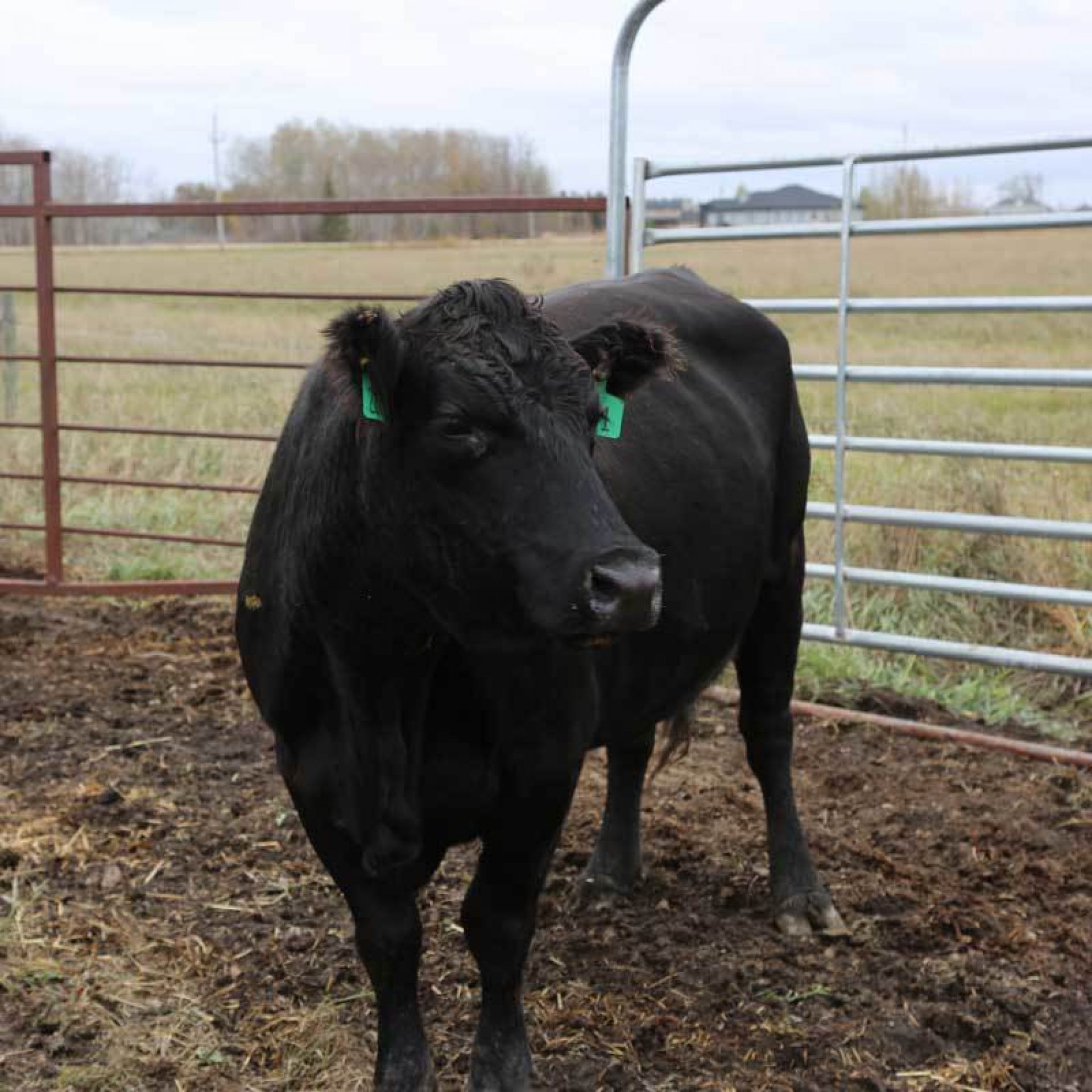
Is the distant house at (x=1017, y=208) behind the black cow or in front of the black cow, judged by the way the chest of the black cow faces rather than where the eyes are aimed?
behind

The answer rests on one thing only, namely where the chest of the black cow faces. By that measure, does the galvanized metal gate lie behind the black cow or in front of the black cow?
behind

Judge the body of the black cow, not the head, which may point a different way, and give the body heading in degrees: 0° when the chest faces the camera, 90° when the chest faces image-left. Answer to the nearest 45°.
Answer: approximately 45°
